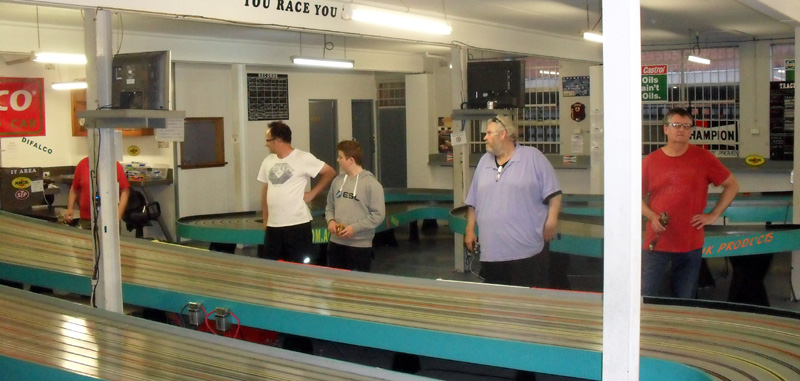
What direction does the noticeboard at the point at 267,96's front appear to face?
toward the camera

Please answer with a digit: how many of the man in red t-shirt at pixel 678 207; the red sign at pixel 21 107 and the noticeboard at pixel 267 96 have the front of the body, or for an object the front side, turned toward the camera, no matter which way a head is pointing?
3

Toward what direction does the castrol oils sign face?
toward the camera

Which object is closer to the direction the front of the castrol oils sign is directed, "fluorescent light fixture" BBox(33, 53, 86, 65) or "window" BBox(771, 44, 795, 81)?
the fluorescent light fixture

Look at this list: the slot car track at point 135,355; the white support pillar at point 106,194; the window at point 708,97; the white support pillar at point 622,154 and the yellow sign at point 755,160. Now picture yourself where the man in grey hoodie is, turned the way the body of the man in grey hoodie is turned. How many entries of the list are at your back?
2

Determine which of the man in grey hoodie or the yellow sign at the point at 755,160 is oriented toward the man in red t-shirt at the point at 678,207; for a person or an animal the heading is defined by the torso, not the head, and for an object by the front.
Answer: the yellow sign

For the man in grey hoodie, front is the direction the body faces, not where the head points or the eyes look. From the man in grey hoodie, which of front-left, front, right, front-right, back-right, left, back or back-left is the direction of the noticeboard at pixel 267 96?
back-right

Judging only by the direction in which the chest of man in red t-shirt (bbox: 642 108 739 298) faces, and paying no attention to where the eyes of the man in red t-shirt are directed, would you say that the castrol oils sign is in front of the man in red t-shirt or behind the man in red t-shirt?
behind

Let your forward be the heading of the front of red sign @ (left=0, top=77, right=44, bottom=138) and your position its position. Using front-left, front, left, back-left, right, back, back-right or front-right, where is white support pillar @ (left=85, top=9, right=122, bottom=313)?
front
